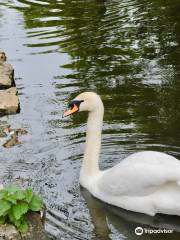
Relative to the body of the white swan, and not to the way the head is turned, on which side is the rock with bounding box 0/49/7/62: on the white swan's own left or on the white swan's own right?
on the white swan's own right

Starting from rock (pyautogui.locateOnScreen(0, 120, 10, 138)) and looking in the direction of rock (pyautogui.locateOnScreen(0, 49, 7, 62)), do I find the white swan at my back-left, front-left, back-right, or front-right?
back-right

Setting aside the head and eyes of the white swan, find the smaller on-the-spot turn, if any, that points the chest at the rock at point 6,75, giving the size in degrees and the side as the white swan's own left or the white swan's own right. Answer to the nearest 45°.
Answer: approximately 45° to the white swan's own right

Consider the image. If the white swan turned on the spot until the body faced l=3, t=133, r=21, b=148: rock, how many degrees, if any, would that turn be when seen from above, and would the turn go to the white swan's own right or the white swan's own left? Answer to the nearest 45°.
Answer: approximately 45° to the white swan's own right

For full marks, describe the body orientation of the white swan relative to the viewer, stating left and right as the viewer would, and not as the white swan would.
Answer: facing to the left of the viewer

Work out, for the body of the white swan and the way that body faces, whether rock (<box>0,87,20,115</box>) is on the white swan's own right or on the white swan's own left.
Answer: on the white swan's own right

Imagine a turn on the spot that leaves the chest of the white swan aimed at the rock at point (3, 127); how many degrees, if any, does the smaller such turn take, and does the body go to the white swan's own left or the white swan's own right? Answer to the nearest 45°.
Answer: approximately 45° to the white swan's own right
